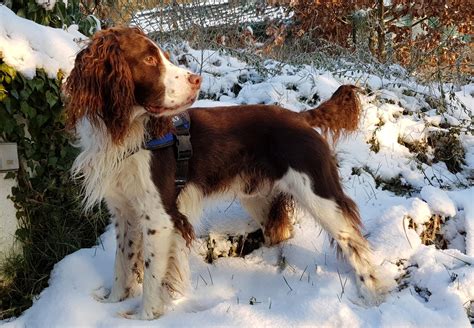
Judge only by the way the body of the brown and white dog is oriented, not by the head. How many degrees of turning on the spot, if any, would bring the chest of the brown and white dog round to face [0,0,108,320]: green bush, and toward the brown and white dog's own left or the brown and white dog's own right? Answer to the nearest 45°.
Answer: approximately 45° to the brown and white dog's own right

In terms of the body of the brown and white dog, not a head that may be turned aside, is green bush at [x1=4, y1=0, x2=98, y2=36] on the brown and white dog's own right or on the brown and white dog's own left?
on the brown and white dog's own right

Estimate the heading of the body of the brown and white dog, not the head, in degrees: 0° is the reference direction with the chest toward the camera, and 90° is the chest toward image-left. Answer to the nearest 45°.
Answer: approximately 90°

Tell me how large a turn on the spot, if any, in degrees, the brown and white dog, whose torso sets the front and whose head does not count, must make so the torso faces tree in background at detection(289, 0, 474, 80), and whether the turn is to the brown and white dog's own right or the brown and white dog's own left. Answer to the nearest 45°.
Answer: approximately 135° to the brown and white dog's own right

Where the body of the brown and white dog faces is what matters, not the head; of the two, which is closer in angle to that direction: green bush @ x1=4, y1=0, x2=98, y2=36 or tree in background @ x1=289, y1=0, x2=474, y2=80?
the green bush
